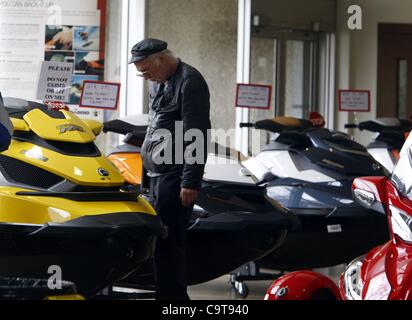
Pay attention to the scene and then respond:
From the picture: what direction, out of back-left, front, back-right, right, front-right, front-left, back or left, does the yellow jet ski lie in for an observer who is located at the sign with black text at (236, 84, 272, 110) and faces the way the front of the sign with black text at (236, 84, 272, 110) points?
front

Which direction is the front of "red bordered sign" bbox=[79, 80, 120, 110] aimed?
toward the camera

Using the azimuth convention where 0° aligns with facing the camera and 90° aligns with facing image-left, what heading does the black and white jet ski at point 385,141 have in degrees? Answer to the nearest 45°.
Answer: approximately 315°

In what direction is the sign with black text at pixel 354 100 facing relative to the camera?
toward the camera

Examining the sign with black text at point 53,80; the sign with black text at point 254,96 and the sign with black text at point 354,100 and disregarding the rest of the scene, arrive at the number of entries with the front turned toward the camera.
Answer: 3

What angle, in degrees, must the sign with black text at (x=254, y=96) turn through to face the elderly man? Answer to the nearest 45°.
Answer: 0° — it already faces them

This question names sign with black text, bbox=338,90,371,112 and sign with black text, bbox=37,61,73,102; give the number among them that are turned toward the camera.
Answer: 2

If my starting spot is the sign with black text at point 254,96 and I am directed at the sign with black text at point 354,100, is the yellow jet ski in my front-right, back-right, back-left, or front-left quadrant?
back-right

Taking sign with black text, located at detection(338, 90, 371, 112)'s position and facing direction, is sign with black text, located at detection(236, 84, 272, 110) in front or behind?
in front

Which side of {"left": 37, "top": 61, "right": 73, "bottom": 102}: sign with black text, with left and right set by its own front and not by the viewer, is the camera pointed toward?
front

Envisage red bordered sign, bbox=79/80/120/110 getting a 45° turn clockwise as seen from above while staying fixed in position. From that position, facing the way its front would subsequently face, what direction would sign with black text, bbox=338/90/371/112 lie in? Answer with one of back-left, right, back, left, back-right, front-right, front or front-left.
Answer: back
